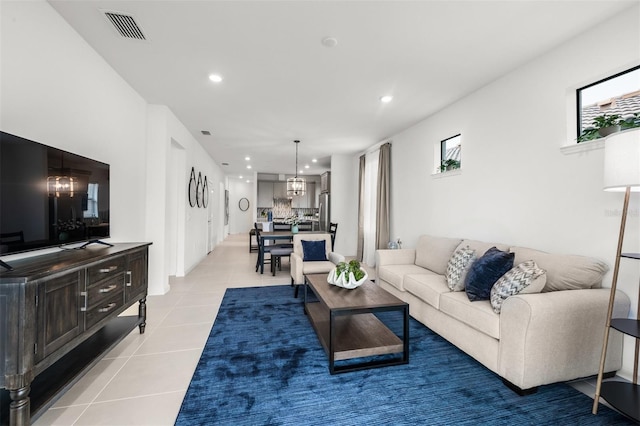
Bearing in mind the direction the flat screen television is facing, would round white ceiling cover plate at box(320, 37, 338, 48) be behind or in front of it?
in front

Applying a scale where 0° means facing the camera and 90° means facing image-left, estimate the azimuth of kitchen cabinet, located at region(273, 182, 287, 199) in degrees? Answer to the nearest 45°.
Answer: approximately 0°

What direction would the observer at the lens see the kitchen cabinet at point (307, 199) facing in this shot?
facing the viewer

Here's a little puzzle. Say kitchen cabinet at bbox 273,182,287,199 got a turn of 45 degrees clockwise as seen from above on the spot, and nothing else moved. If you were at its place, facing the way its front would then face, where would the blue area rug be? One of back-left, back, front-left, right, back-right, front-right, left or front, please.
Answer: front-left

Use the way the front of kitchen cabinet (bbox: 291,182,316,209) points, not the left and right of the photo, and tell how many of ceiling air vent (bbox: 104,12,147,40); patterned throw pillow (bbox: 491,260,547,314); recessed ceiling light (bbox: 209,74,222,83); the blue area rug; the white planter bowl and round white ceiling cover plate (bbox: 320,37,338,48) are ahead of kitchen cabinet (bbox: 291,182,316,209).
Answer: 6

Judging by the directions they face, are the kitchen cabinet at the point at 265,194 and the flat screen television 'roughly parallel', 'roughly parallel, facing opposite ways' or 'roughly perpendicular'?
roughly perpendicular

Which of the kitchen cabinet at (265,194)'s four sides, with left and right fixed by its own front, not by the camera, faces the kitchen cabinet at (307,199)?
left

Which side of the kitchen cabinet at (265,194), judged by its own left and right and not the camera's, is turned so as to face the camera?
front

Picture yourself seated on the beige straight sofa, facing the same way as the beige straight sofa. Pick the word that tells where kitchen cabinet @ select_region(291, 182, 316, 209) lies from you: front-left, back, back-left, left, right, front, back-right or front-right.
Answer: right

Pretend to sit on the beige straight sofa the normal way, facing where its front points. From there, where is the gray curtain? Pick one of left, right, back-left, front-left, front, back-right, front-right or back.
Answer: right

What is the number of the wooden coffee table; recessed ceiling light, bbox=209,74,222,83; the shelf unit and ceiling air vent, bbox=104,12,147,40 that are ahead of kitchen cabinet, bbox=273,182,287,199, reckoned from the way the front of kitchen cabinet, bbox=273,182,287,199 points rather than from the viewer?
4

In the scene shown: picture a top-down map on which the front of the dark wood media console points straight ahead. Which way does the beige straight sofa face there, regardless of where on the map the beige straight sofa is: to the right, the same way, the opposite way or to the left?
the opposite way

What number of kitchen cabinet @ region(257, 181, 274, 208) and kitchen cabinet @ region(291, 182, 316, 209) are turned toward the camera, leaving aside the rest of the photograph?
2

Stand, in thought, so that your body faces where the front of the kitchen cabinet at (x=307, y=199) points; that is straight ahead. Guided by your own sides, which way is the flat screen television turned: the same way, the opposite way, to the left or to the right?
to the left

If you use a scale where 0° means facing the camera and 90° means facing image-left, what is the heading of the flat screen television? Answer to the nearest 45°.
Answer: approximately 315°

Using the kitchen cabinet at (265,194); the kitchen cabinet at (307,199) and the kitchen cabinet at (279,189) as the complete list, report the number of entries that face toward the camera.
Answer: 3

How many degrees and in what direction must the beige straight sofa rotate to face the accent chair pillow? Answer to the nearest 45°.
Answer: approximately 45° to its right
